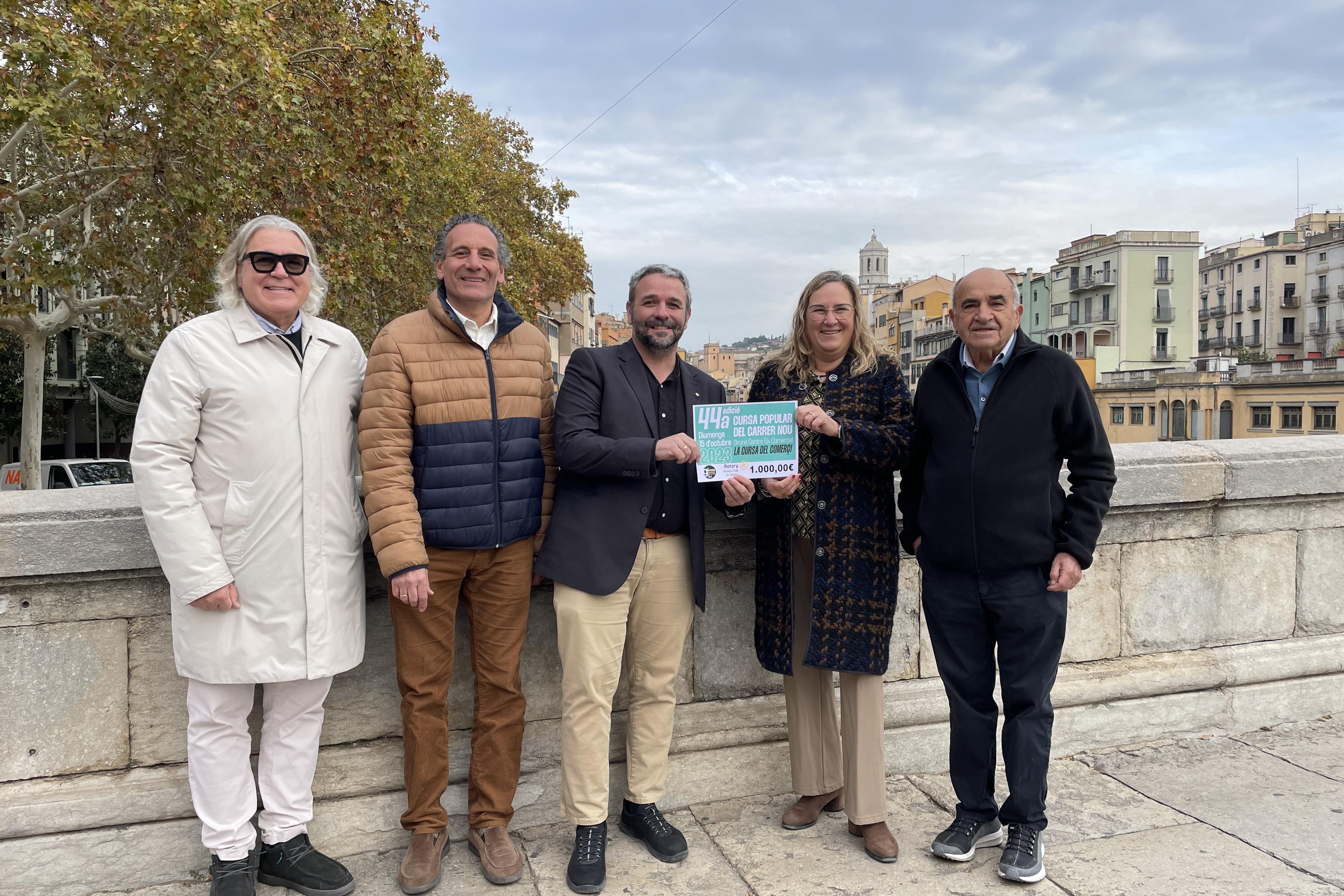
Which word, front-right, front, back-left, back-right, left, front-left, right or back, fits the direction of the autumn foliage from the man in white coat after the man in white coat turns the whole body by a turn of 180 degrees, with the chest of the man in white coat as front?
front-right

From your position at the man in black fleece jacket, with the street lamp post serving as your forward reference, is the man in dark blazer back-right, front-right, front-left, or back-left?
front-left

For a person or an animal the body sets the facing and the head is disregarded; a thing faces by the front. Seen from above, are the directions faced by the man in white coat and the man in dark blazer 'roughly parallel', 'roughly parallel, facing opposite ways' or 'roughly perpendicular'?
roughly parallel

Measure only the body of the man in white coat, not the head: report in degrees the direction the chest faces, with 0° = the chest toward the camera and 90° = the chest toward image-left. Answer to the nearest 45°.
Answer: approximately 315°

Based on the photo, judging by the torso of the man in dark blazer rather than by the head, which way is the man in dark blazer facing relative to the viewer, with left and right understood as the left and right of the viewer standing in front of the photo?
facing the viewer and to the right of the viewer

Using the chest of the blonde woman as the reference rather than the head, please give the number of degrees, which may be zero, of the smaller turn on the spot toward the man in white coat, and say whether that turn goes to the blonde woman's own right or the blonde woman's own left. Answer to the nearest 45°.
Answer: approximately 45° to the blonde woman's own right

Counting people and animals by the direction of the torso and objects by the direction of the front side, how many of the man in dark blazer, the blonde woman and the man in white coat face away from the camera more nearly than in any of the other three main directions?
0

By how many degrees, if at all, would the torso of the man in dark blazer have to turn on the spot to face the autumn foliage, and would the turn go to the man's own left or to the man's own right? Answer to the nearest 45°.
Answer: approximately 180°

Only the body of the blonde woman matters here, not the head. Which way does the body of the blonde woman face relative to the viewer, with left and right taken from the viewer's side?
facing the viewer

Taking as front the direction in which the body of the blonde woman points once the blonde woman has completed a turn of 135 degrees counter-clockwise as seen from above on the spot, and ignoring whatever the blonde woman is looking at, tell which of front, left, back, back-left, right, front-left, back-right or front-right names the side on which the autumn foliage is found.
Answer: left

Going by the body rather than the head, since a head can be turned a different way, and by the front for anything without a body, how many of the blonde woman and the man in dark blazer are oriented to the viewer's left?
0

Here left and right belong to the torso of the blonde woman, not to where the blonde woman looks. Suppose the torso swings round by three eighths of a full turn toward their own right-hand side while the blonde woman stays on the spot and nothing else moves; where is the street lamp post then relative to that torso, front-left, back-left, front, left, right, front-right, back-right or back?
front

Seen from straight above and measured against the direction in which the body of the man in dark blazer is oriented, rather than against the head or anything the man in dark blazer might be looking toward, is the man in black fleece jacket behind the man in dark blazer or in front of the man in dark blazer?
in front

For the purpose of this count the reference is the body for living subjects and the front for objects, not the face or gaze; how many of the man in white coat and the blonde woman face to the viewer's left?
0

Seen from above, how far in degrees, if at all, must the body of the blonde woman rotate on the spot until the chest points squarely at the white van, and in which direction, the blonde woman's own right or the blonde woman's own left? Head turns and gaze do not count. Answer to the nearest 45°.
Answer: approximately 135° to the blonde woman's own right
